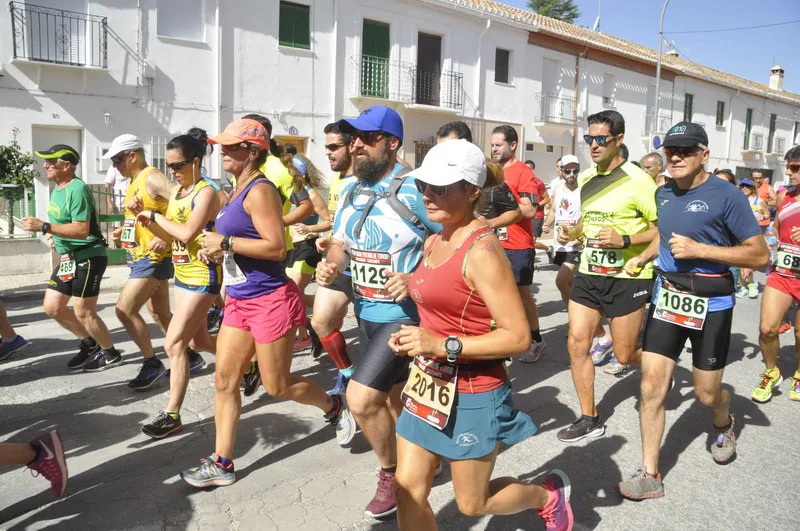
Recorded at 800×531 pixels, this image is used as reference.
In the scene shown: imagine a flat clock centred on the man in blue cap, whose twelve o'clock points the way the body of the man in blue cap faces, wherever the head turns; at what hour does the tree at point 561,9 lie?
The tree is roughly at 5 o'clock from the man in blue cap.

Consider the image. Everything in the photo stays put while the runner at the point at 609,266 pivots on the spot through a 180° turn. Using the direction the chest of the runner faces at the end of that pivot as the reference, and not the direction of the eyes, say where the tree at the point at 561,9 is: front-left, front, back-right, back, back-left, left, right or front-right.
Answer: front-left

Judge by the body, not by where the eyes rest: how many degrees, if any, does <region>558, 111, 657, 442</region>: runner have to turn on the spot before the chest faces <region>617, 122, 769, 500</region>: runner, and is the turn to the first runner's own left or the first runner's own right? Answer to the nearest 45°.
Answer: approximately 90° to the first runner's own left

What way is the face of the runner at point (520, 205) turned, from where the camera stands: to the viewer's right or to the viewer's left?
to the viewer's left

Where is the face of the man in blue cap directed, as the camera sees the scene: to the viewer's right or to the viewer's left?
to the viewer's left

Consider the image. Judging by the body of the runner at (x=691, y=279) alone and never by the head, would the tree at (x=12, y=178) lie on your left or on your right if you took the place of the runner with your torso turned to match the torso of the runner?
on your right

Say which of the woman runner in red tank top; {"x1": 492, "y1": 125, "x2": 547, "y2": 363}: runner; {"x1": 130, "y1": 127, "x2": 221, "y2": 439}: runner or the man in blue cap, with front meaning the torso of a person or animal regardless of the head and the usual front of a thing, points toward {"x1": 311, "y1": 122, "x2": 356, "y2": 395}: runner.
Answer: {"x1": 492, "y1": 125, "x2": 547, "y2": 363}: runner

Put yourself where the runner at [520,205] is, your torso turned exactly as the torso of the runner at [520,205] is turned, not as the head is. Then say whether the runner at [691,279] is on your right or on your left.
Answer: on your left

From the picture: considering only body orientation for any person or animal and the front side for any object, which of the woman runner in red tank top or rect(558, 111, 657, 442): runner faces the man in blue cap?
the runner

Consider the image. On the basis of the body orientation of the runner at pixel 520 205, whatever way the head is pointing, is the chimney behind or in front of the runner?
behind
